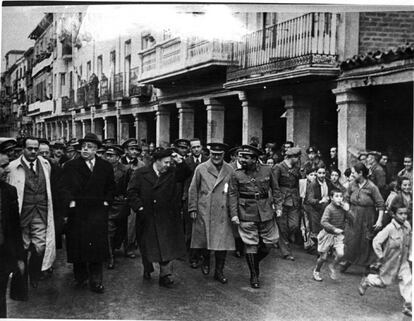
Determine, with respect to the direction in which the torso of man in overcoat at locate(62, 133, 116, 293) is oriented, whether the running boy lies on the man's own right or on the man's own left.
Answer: on the man's own left

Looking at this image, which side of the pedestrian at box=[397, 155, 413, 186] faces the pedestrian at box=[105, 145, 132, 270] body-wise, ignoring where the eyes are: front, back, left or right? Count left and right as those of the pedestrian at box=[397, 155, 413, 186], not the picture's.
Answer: right

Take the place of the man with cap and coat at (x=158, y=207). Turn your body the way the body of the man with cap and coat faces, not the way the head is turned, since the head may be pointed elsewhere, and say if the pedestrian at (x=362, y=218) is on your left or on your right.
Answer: on your left

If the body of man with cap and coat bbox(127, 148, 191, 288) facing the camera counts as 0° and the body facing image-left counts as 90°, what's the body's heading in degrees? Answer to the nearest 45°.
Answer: approximately 0°

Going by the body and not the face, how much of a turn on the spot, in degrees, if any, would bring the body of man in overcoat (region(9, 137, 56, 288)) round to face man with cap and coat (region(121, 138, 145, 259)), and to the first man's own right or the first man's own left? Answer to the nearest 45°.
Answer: approximately 135° to the first man's own left

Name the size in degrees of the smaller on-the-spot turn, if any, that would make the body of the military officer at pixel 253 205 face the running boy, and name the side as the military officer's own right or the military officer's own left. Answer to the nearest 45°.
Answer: approximately 90° to the military officer's own left

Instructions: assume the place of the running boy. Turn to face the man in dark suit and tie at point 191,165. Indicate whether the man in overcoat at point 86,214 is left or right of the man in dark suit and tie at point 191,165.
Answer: left

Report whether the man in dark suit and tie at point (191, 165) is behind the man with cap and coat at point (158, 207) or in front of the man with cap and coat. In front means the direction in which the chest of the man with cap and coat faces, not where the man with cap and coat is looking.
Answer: behind

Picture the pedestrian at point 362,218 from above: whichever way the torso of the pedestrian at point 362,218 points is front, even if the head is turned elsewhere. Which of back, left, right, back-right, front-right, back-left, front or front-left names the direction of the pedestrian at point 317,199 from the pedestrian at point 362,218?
right

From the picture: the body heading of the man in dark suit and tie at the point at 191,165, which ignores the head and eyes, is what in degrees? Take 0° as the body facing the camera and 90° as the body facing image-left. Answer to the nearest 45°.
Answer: approximately 0°
